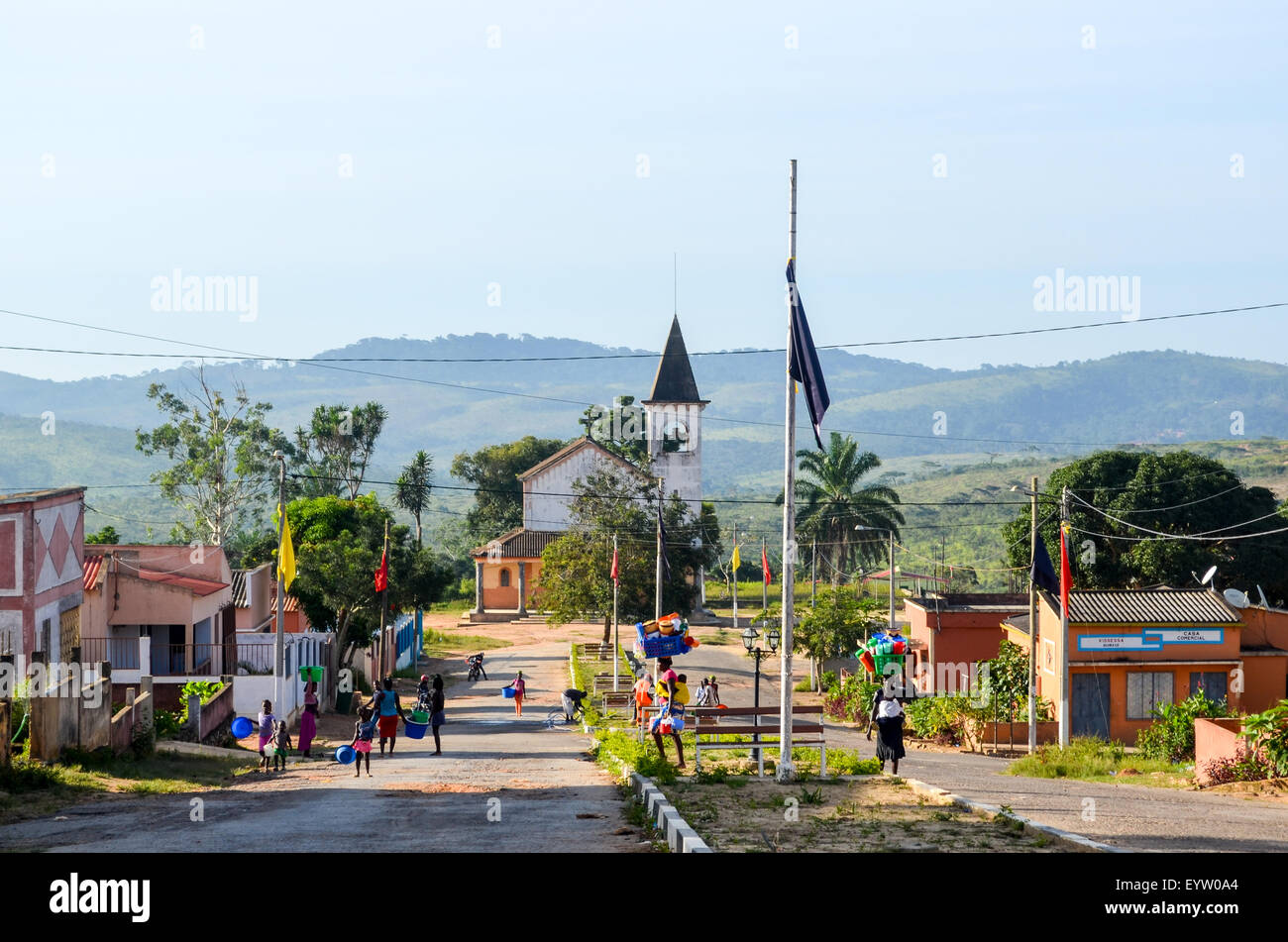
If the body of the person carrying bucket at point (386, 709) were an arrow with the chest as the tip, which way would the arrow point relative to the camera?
away from the camera

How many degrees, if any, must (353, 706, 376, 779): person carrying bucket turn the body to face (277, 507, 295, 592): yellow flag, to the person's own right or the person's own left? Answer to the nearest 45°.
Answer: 0° — they already face it

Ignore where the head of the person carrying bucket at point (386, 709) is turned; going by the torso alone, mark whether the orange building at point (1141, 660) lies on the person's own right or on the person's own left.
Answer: on the person's own right

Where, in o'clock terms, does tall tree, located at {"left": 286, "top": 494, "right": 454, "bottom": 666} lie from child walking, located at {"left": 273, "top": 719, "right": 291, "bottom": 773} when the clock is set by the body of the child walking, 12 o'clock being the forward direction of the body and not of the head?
The tall tree is roughly at 6 o'clock from the child walking.

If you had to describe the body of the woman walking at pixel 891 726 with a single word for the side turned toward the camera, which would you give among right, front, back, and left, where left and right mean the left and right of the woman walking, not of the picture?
back

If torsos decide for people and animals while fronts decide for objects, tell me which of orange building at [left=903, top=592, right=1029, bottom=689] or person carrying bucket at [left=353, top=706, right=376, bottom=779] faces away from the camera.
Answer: the person carrying bucket

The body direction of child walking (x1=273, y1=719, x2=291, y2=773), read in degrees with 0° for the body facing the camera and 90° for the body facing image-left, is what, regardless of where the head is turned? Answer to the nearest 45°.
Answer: approximately 0°

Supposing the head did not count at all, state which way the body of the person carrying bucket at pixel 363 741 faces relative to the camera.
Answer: away from the camera

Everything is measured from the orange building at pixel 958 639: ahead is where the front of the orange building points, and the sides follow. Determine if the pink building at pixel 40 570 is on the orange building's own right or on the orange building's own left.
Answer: on the orange building's own left
